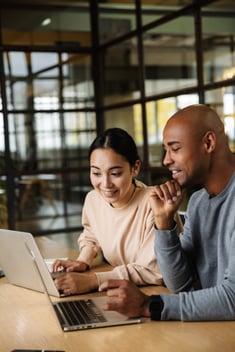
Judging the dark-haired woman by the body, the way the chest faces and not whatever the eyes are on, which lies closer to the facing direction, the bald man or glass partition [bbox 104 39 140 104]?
the bald man

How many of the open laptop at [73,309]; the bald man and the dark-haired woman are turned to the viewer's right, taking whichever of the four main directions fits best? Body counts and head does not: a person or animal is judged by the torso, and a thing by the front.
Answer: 1

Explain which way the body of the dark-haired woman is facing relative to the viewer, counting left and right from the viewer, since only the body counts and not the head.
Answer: facing the viewer and to the left of the viewer

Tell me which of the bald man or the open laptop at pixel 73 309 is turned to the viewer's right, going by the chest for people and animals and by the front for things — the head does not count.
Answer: the open laptop

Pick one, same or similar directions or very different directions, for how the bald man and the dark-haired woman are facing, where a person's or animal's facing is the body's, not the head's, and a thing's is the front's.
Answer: same or similar directions

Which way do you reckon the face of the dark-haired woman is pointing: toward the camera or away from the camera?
toward the camera

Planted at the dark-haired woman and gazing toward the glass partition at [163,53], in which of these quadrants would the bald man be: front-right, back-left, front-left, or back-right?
back-right

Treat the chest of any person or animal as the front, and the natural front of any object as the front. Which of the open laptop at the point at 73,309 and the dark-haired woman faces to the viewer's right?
the open laptop

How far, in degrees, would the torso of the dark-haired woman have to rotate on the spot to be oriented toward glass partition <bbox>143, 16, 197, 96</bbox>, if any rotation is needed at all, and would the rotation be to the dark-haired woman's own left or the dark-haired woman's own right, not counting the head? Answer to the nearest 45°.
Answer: approximately 135° to the dark-haired woman's own right

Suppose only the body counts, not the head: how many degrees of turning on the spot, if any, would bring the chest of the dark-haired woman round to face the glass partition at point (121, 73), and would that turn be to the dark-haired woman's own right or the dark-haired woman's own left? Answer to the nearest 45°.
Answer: approximately 135° to the dark-haired woman's own right
